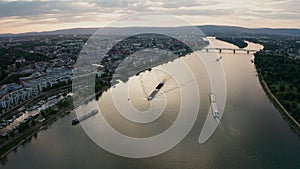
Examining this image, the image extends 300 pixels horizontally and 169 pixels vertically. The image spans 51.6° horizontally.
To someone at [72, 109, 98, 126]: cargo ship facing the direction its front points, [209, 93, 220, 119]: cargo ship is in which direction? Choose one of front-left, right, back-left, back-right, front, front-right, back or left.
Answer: front-right

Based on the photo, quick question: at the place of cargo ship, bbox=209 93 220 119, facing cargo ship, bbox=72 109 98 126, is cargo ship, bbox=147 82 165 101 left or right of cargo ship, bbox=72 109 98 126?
right

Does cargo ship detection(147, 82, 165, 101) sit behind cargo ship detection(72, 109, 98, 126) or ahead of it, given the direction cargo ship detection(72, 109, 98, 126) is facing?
ahead

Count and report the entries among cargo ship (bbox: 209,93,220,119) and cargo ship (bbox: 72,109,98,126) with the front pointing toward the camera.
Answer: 0

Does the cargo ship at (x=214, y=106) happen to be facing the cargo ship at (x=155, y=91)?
no

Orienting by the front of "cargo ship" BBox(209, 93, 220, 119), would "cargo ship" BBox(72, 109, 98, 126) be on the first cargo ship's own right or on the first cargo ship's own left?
on the first cargo ship's own left

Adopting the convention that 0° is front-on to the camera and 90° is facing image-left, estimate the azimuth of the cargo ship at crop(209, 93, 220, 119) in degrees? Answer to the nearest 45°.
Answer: approximately 180°

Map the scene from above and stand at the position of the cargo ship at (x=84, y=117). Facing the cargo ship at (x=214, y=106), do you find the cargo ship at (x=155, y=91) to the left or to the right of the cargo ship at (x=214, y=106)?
left
